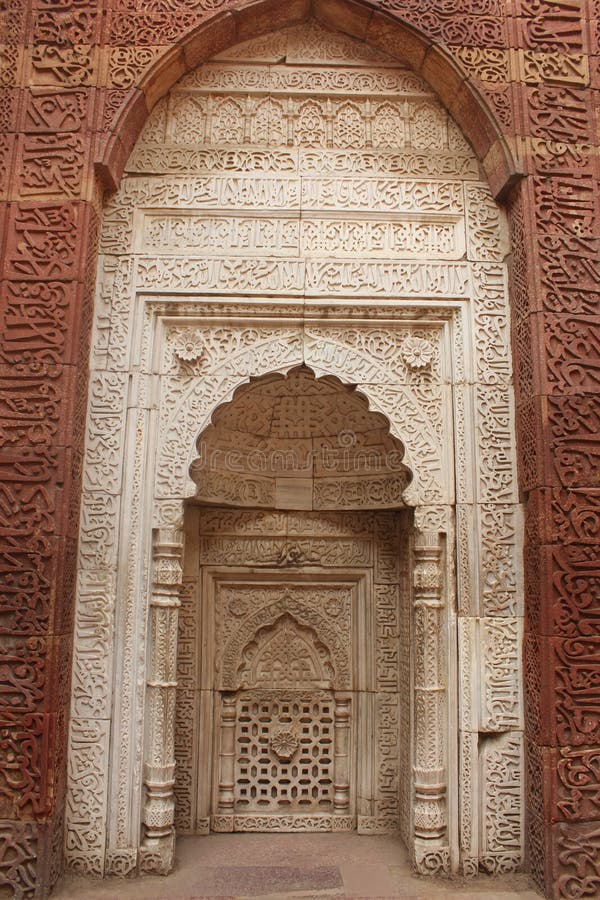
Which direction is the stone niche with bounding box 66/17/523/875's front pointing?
toward the camera
